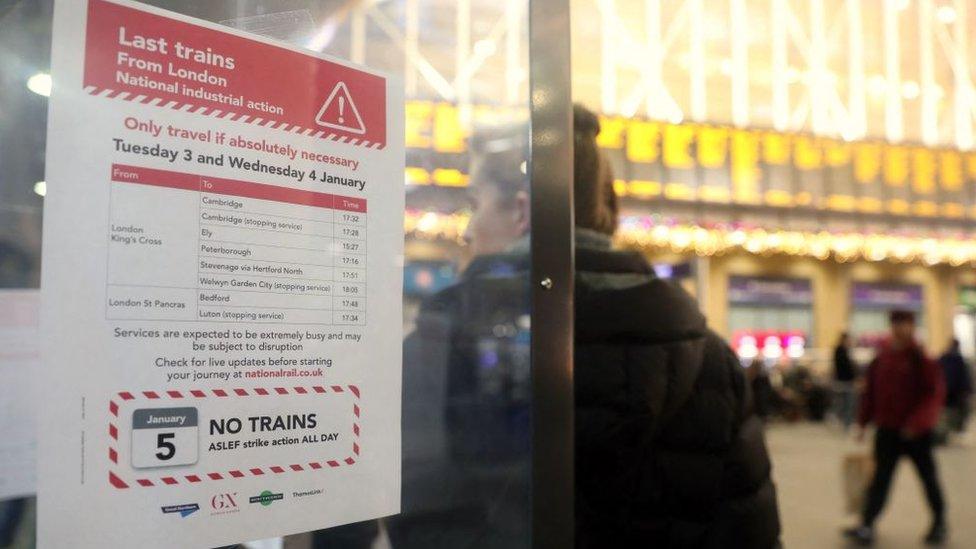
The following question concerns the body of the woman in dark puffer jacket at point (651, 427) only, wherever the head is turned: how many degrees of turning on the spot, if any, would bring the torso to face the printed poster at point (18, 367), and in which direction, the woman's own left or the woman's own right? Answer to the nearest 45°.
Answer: approximately 135° to the woman's own left

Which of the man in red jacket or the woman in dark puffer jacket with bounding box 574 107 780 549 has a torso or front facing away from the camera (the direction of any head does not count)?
the woman in dark puffer jacket

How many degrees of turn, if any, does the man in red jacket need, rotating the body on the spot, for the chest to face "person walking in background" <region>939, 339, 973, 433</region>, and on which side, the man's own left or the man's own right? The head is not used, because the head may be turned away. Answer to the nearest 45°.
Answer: approximately 135° to the man's own right

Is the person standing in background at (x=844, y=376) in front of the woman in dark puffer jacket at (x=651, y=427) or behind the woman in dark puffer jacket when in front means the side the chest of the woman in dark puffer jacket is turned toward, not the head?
in front

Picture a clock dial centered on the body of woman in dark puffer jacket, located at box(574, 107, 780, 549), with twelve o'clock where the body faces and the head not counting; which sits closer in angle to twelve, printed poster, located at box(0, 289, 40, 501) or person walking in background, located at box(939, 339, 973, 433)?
the person walking in background

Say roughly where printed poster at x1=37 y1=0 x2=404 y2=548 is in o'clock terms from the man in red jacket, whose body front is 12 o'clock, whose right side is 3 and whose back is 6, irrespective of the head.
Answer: The printed poster is roughly at 11 o'clock from the man in red jacket.

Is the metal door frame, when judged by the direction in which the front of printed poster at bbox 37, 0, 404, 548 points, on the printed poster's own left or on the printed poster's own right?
on the printed poster's own left

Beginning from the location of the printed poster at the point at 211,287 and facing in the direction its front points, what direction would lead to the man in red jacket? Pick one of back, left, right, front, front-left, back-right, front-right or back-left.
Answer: left

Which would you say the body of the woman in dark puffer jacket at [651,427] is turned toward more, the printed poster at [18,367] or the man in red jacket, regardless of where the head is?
the man in red jacket

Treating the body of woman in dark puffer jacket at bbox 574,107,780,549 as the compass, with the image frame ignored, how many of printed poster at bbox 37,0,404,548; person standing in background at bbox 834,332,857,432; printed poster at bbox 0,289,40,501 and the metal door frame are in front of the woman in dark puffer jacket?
1

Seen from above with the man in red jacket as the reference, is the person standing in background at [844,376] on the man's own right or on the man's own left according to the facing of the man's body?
on the man's own right

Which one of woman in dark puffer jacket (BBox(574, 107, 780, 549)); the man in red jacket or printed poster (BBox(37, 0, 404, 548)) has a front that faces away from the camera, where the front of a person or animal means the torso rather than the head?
the woman in dark puffer jacket

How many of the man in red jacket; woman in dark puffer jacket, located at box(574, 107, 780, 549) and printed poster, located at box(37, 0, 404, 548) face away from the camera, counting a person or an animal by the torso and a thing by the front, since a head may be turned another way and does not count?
1

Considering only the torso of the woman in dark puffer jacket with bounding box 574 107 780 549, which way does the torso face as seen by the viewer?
away from the camera

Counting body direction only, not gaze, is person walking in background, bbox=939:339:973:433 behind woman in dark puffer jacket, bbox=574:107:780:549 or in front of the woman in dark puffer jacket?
in front
